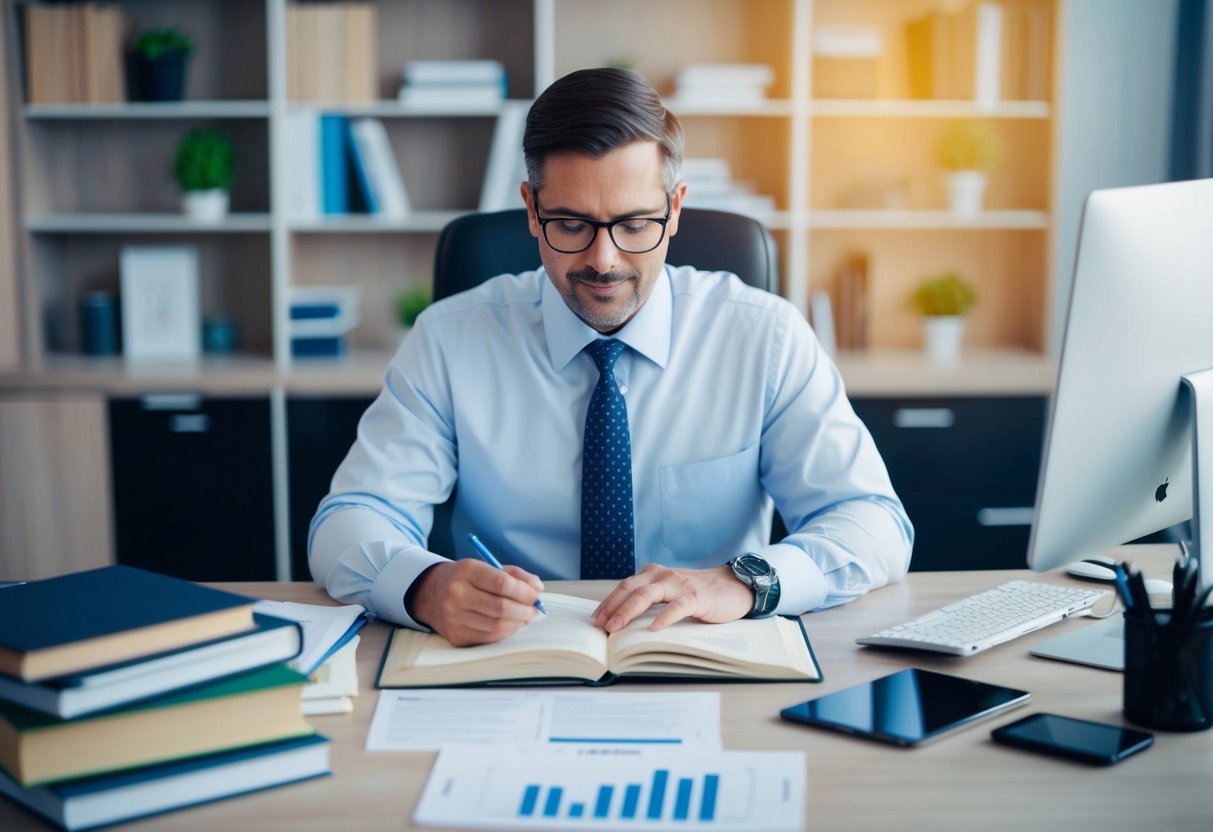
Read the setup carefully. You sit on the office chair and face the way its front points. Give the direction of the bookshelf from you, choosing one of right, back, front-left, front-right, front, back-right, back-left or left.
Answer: back

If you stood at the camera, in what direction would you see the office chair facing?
facing the viewer

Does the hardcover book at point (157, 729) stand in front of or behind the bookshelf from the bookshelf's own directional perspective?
in front

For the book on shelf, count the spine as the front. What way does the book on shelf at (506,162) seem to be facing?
toward the camera

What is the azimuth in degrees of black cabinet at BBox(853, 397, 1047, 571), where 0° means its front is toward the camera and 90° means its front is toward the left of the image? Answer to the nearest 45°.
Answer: approximately 0°

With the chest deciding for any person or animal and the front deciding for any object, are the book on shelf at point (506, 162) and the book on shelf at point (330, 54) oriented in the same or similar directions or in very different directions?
same or similar directions

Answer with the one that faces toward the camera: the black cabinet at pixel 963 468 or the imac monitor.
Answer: the black cabinet

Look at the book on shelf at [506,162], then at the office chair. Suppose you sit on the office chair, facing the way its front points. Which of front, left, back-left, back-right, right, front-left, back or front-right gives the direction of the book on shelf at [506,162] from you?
back

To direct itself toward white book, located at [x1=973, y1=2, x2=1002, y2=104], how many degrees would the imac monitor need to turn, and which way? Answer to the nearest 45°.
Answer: approximately 45° to its right

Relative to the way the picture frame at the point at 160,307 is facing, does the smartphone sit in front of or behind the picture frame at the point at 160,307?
in front

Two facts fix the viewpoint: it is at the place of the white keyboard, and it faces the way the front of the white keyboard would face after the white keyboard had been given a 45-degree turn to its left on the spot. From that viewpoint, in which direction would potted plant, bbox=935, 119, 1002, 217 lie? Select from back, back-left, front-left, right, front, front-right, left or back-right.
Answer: right

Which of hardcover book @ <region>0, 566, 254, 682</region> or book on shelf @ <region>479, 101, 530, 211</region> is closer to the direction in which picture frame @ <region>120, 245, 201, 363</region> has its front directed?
the hardcover book

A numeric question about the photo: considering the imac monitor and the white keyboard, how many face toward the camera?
0

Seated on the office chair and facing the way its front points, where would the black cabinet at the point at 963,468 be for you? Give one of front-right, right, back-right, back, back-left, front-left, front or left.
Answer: back-left

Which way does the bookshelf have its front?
toward the camera

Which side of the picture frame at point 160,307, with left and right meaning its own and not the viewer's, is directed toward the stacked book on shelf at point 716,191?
left

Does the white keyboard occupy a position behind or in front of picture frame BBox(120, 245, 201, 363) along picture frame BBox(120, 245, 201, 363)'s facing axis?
in front

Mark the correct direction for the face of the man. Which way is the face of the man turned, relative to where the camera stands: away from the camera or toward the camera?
toward the camera
